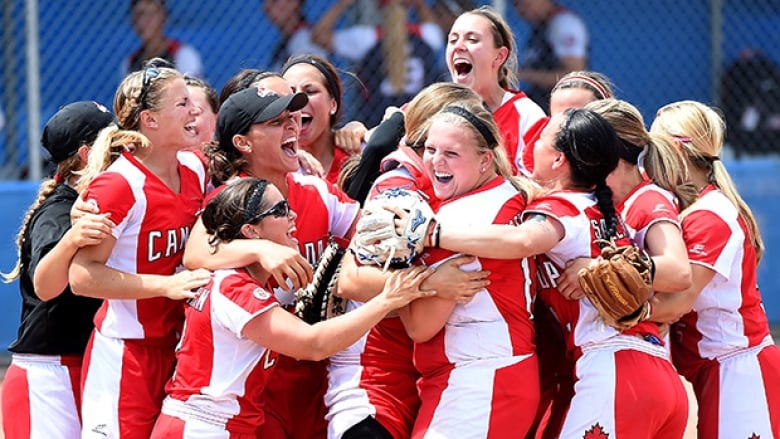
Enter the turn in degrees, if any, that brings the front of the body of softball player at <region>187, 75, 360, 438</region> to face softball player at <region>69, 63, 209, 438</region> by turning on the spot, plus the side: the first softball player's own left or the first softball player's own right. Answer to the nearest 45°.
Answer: approximately 135° to the first softball player's own right

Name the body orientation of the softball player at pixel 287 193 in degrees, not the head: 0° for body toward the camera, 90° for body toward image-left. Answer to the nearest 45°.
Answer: approximately 315°

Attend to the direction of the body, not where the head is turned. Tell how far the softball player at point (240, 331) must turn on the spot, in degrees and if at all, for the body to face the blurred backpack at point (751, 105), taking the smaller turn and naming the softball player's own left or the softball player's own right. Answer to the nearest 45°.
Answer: approximately 45° to the softball player's own left

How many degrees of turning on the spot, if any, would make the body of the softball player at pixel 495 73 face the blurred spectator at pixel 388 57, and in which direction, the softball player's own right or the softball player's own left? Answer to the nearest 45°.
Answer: approximately 135° to the softball player's own right

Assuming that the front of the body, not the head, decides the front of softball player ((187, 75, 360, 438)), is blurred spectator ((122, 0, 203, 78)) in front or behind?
behind

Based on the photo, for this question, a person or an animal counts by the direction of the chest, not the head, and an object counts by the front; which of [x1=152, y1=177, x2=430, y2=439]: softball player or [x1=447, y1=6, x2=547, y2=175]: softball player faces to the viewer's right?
[x1=152, y1=177, x2=430, y2=439]: softball player

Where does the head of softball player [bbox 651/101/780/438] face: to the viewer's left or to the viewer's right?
to the viewer's left

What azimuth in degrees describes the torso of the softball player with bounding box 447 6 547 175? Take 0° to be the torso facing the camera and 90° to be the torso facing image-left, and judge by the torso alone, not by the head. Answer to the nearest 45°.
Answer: approximately 45°
